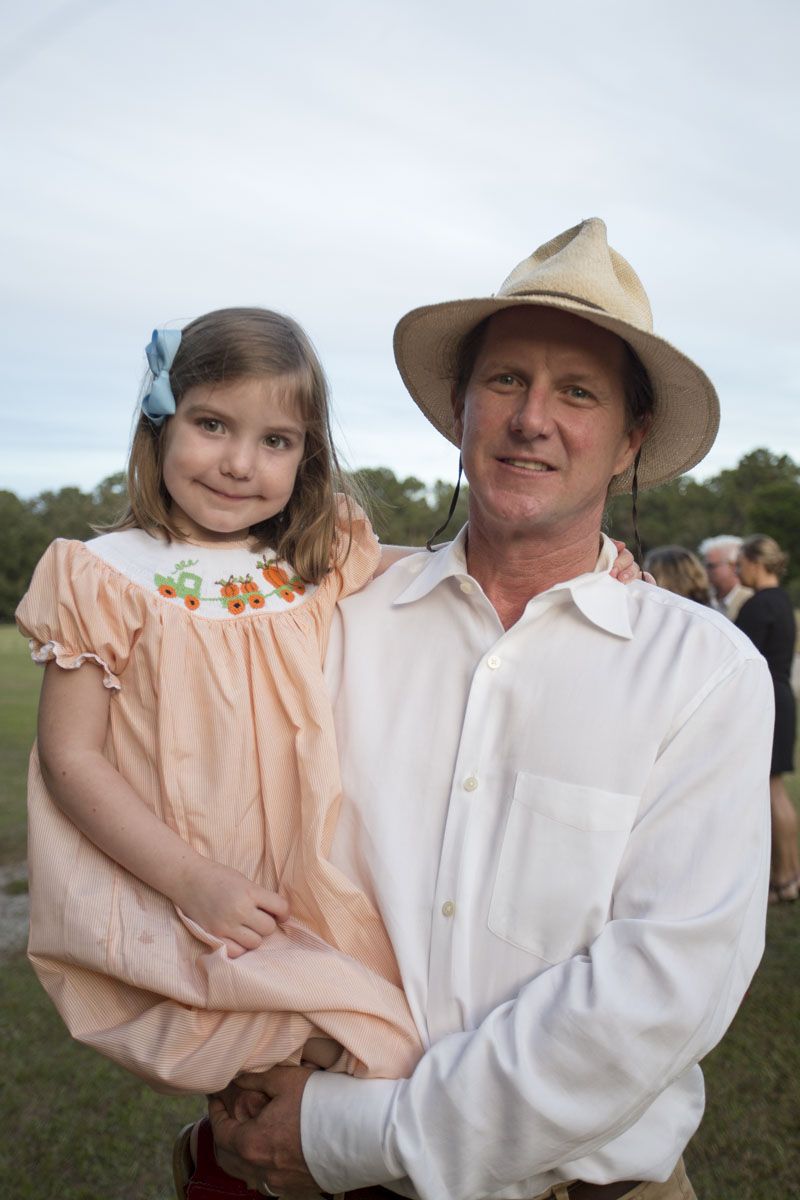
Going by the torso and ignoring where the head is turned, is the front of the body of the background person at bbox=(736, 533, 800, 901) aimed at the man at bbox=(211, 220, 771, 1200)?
no

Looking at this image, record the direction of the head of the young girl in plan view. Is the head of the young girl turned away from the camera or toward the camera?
toward the camera

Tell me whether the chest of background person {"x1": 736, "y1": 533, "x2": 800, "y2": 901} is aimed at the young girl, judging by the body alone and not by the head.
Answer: no

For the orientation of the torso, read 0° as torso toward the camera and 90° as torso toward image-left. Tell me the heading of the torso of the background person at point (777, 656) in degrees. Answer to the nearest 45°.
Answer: approximately 90°

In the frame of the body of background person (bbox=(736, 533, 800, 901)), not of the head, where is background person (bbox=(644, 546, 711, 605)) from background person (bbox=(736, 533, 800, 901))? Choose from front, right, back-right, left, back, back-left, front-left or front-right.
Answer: front
